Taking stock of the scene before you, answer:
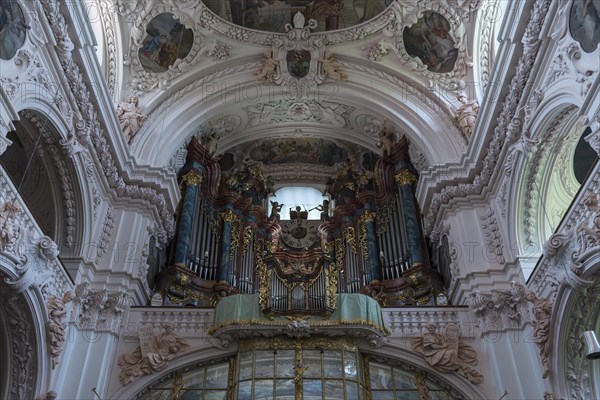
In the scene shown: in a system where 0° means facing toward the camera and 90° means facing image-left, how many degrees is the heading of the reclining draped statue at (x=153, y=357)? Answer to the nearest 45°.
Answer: approximately 0°

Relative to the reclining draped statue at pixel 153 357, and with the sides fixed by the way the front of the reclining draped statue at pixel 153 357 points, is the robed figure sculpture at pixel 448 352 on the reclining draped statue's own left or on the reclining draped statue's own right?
on the reclining draped statue's own left

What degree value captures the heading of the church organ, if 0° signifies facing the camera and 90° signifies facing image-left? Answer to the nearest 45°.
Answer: approximately 0°

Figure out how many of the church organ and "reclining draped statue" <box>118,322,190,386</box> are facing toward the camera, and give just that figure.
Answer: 2
